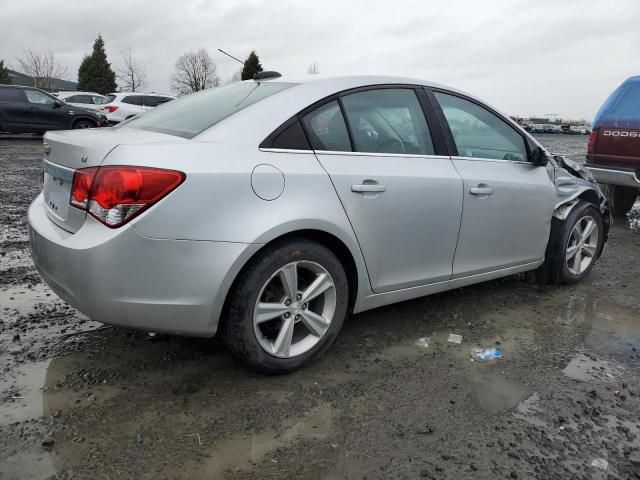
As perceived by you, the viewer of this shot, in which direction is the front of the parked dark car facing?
facing to the right of the viewer

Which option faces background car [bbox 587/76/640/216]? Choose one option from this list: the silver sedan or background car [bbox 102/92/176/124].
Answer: the silver sedan

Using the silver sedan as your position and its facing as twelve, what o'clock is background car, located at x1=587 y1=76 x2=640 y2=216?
The background car is roughly at 12 o'clock from the silver sedan.

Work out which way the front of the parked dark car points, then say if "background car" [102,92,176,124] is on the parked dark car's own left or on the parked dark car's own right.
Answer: on the parked dark car's own left

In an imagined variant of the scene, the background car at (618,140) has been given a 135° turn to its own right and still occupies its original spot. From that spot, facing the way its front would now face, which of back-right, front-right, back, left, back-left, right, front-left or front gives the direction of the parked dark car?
back-right

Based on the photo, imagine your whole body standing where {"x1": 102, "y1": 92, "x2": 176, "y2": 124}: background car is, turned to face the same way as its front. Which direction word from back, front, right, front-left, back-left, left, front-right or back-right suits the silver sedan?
back-right

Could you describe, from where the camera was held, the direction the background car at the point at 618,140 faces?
facing away from the viewer

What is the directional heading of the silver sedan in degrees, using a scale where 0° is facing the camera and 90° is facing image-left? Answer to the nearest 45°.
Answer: approximately 225°

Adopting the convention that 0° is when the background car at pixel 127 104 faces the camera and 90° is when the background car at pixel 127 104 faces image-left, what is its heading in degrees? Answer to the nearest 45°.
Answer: approximately 225°

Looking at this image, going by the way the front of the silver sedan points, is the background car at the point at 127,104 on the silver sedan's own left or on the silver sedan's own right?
on the silver sedan's own left

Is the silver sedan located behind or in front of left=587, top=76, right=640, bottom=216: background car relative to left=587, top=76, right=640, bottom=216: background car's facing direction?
behind

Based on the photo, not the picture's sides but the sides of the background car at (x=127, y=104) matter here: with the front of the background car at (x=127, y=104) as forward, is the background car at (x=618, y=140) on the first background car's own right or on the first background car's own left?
on the first background car's own right

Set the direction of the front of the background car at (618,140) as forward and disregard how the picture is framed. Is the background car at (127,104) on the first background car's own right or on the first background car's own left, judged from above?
on the first background car's own left
